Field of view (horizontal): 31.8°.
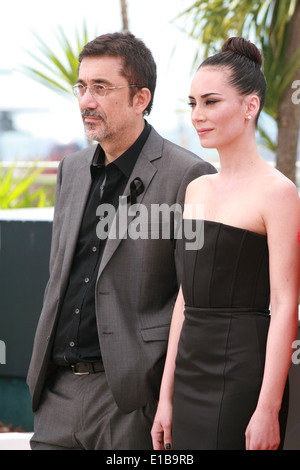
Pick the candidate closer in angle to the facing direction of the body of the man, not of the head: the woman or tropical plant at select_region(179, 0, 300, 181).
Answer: the woman

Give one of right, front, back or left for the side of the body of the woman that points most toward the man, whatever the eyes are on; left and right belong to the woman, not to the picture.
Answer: right

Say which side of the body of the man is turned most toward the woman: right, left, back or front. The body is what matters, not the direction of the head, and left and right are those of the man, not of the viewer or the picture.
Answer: left

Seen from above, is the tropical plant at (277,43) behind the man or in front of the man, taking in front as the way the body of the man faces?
behind

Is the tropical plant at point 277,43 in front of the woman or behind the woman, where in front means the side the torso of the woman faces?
behind

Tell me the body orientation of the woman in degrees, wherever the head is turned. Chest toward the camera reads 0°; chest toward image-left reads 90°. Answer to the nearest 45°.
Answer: approximately 45°

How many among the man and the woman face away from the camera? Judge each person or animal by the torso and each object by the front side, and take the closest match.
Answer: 0

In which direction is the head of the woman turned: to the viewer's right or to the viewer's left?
to the viewer's left
